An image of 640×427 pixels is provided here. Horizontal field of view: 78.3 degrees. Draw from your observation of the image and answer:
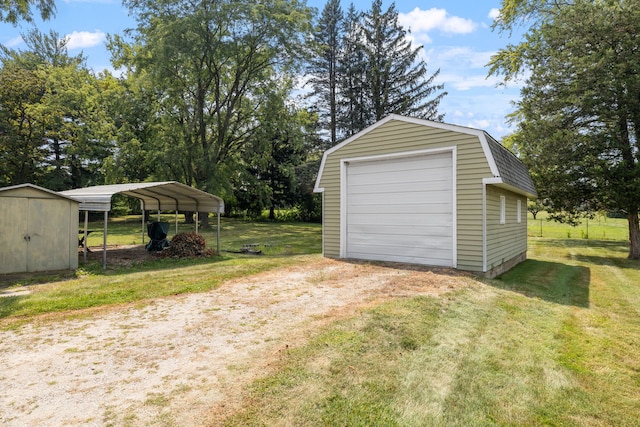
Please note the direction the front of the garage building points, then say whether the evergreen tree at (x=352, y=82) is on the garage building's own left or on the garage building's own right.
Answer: on the garage building's own right

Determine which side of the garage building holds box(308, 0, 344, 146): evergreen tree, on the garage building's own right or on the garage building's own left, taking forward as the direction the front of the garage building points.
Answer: on the garage building's own right

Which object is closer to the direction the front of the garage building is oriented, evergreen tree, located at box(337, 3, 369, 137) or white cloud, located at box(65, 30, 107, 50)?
the white cloud

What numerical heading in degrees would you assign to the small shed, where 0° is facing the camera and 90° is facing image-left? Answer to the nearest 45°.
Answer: approximately 0°

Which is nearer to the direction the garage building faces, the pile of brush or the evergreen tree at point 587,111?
the pile of brush

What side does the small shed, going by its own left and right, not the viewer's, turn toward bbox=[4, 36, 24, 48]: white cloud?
back

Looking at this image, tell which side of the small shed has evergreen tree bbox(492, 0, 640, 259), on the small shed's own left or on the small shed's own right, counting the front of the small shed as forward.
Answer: on the small shed's own left

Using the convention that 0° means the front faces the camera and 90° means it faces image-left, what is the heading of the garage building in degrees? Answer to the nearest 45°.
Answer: approximately 45°

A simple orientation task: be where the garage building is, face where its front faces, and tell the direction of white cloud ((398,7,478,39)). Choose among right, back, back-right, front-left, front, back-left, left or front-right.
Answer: back-right
